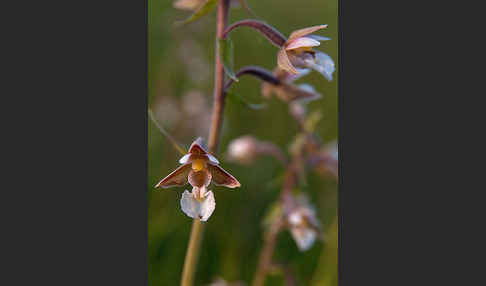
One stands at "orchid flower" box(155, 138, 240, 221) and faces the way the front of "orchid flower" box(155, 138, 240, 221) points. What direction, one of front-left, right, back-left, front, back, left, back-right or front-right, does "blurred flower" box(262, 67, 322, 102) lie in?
back-left

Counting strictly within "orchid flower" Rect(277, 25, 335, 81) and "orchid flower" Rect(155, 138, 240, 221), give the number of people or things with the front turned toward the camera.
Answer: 1

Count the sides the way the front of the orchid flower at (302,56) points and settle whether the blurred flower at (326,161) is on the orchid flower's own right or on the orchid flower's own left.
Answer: on the orchid flower's own left

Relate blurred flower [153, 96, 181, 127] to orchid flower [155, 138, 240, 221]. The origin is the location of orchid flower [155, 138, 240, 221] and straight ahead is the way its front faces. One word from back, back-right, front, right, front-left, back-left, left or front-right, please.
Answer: back

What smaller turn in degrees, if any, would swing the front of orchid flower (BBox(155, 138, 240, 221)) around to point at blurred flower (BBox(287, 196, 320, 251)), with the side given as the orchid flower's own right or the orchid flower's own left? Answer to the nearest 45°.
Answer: approximately 135° to the orchid flower's own left

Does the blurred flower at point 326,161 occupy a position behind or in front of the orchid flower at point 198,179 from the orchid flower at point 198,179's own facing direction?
behind

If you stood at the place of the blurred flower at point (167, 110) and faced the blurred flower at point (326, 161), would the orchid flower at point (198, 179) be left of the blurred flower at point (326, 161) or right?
right

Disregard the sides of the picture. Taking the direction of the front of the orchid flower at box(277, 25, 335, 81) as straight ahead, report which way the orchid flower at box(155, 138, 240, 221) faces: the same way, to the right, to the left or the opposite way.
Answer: to the right

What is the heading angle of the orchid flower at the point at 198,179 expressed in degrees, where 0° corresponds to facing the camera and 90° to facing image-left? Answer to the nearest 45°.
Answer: approximately 0°

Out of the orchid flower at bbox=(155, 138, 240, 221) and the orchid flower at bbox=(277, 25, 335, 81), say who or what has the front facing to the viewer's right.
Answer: the orchid flower at bbox=(277, 25, 335, 81)

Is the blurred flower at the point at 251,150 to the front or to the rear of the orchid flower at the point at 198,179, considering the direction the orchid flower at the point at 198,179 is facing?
to the rear

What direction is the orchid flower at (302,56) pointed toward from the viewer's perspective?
to the viewer's right
